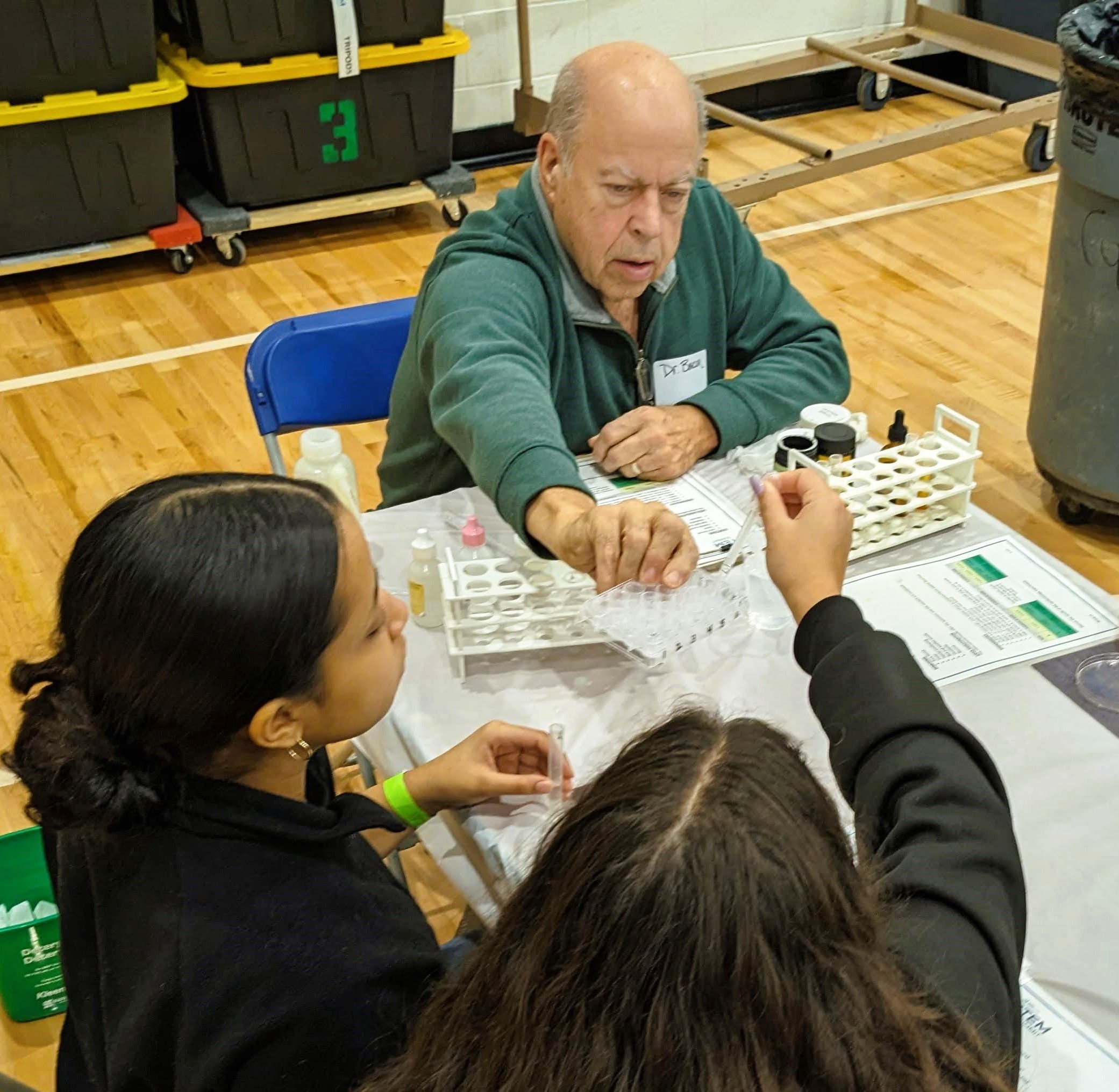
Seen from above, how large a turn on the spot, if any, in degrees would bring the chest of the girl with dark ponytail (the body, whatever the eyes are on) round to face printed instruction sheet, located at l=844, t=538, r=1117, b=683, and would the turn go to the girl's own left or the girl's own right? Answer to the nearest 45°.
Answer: approximately 45° to the girl's own right

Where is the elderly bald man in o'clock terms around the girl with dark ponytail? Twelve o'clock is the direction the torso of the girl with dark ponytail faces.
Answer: The elderly bald man is roughly at 12 o'clock from the girl with dark ponytail.

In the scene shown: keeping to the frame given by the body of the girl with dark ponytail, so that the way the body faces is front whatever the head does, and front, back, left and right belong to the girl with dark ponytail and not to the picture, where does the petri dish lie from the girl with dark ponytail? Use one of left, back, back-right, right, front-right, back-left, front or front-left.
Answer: front-right

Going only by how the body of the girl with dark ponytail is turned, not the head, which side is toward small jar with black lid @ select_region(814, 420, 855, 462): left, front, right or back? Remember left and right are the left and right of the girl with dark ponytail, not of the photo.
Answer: front

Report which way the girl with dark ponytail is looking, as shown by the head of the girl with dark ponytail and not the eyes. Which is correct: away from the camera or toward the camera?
away from the camera

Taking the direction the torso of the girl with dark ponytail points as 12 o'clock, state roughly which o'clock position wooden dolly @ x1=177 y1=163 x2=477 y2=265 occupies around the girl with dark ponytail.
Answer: The wooden dolly is roughly at 11 o'clock from the girl with dark ponytail.

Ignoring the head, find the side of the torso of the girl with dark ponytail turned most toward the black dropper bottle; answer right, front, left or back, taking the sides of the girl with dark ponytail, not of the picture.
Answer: front

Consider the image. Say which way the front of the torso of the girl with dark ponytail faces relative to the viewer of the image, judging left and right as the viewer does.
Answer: facing away from the viewer and to the right of the viewer

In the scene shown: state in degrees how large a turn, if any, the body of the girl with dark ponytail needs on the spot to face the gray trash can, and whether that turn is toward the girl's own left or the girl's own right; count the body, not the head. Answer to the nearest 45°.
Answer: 0° — they already face it

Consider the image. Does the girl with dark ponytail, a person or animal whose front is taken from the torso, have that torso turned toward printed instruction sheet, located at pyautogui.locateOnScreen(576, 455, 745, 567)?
yes

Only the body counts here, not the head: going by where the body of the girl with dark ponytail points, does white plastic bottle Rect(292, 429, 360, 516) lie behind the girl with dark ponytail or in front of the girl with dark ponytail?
in front

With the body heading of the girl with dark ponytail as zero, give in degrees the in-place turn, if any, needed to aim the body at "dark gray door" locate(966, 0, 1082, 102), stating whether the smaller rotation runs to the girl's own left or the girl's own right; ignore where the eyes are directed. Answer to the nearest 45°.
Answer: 0° — they already face it
